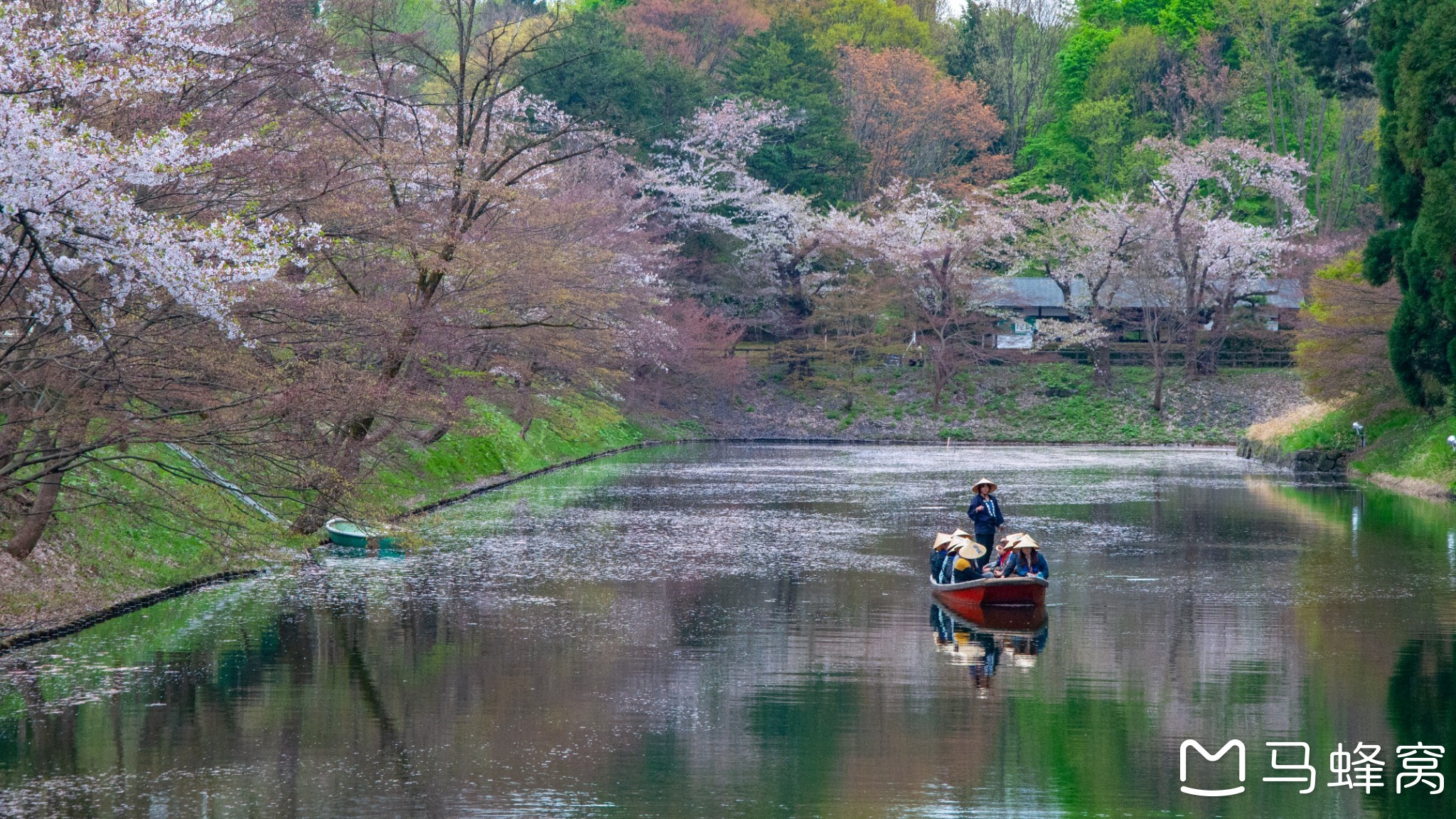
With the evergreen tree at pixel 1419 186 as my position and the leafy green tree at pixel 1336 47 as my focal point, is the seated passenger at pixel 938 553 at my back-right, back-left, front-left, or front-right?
back-left
